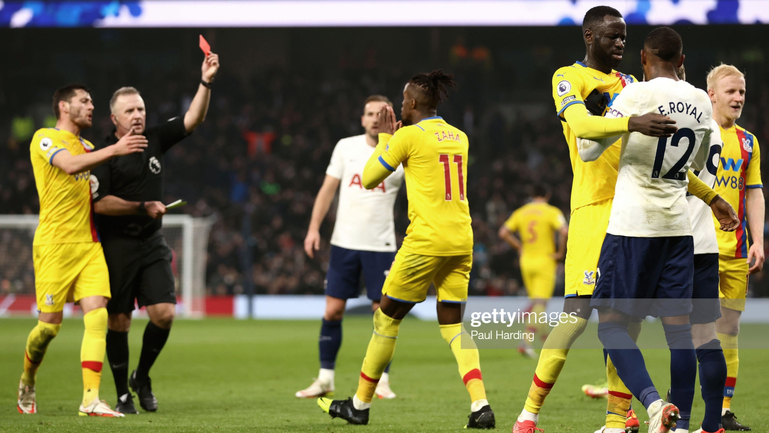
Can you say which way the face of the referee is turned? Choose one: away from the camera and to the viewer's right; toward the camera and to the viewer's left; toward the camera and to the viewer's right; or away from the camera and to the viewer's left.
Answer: toward the camera and to the viewer's right

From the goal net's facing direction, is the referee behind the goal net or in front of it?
in front
